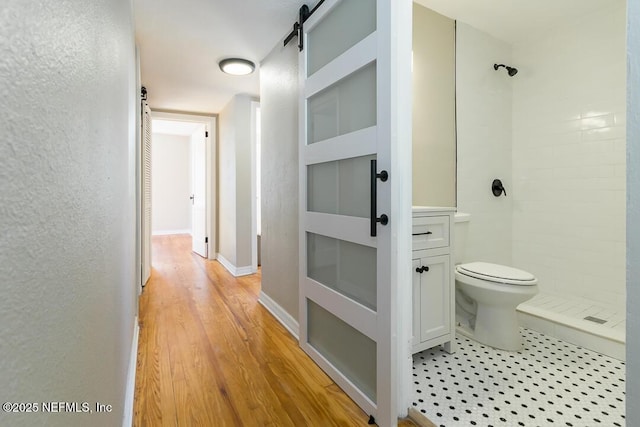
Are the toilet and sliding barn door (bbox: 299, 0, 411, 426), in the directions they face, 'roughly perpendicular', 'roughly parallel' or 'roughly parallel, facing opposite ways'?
roughly perpendicular

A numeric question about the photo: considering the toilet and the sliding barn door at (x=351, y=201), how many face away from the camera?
0

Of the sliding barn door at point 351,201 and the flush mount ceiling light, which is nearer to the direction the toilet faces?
the sliding barn door

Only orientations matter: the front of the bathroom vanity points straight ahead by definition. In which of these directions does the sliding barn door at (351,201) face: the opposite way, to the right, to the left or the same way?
to the right

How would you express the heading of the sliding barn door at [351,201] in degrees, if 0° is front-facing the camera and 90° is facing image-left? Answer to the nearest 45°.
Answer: approximately 45°

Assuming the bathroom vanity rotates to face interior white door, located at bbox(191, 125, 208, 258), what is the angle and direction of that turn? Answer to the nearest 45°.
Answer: approximately 180°

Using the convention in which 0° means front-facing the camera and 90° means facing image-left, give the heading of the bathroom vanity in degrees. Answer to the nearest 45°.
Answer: approximately 315°

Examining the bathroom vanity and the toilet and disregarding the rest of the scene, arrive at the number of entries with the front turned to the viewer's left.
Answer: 0

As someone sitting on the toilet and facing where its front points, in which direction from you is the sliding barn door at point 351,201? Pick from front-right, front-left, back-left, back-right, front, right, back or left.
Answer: right
